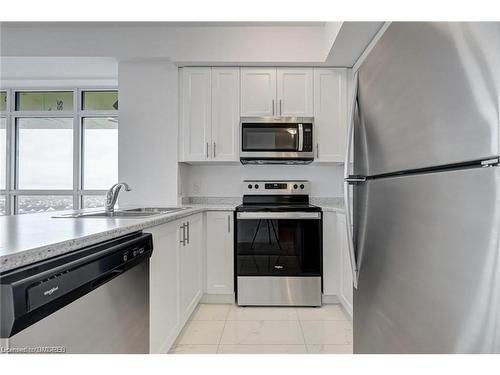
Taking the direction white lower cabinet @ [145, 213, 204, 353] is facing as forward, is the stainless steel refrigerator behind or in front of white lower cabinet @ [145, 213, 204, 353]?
in front

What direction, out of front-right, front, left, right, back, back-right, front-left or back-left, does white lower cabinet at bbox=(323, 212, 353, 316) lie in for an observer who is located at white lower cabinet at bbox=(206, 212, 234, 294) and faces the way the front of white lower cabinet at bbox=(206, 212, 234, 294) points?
left

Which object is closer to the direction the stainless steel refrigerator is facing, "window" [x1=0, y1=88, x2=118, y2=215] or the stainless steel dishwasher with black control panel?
the stainless steel dishwasher with black control panel

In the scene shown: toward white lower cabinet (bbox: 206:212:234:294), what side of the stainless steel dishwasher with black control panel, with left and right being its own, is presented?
left

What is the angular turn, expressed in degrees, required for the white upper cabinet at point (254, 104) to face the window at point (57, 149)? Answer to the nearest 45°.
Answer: approximately 90° to its right

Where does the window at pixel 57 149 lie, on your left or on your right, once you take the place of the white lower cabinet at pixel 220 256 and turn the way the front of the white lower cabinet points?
on your right

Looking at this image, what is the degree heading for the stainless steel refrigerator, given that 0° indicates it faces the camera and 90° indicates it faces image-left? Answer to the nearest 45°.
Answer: approximately 45°

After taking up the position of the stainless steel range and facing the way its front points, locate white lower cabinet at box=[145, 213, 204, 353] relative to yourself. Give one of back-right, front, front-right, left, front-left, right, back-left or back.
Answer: front-right

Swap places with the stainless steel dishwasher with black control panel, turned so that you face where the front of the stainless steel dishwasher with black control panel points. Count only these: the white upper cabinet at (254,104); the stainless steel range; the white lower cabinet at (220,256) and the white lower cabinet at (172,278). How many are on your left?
4
